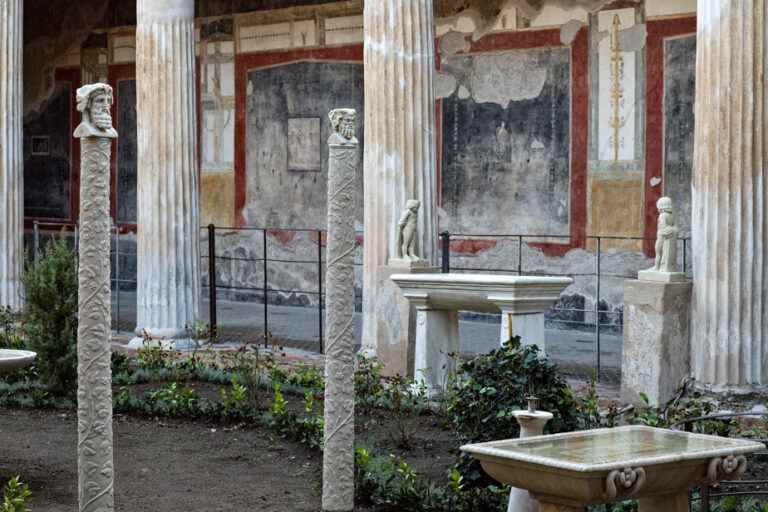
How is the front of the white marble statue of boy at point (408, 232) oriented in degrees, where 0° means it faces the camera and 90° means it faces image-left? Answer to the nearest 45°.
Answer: approximately 315°

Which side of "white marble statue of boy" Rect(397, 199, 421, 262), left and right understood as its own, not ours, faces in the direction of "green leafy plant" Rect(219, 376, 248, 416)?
right

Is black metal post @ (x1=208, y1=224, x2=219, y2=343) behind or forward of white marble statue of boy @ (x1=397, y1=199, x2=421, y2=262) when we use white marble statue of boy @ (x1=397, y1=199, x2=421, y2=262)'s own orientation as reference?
behind

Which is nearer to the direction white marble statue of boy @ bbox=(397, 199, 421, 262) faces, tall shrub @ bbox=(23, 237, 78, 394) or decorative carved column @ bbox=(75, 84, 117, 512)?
the decorative carved column

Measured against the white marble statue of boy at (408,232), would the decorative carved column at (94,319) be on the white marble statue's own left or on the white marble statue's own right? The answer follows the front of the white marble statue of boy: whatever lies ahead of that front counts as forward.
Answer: on the white marble statue's own right

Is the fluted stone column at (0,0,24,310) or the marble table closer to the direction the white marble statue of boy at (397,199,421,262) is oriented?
the marble table

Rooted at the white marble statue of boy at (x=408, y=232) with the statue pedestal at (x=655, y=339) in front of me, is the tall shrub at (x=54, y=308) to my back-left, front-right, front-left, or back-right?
back-right

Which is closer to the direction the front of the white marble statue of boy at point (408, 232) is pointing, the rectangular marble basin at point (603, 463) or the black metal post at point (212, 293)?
the rectangular marble basin
